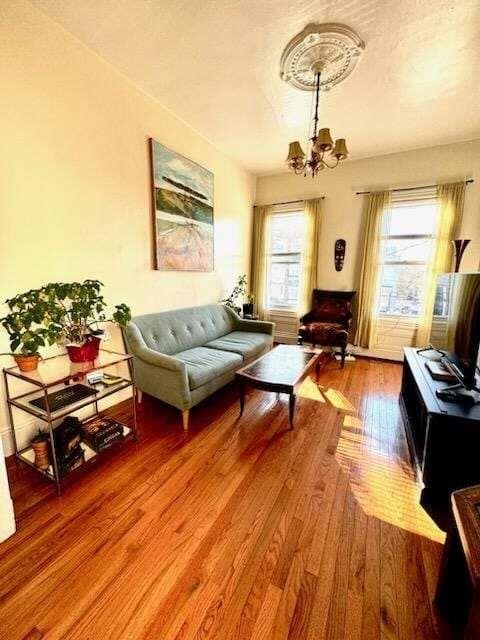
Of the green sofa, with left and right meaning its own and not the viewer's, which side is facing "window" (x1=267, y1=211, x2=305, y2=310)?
left

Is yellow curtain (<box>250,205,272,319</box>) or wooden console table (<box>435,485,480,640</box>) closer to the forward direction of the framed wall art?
the wooden console table

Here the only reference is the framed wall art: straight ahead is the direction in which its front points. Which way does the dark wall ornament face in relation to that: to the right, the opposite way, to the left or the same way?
to the right

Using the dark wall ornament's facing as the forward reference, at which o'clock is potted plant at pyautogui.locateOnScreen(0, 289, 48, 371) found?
The potted plant is roughly at 1 o'clock from the dark wall ornament.

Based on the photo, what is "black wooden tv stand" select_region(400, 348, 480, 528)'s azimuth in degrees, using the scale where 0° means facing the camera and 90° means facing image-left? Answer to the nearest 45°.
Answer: approximately 90°

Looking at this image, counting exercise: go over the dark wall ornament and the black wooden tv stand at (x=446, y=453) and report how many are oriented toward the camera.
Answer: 1

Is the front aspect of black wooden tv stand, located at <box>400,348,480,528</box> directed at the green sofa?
yes

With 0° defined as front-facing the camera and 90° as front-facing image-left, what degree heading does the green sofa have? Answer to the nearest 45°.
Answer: approximately 315°

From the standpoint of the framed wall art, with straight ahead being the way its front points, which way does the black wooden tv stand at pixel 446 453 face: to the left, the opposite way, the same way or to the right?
the opposite way

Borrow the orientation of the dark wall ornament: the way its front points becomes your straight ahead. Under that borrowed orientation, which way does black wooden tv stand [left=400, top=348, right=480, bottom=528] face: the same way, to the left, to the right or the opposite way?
to the right

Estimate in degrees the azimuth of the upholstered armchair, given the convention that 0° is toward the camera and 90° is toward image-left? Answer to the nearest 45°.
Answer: approximately 45°
